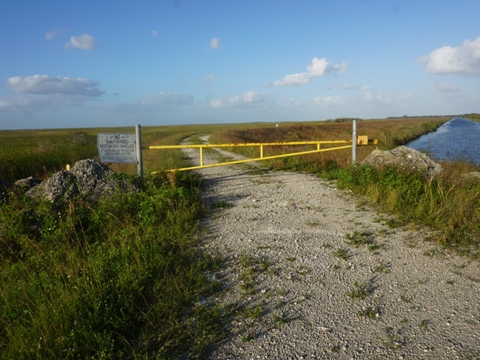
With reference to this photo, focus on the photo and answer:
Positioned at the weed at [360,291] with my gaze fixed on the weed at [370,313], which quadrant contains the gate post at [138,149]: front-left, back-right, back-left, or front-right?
back-right

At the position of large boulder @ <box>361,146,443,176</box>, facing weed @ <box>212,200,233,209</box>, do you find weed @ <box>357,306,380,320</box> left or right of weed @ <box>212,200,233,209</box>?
left

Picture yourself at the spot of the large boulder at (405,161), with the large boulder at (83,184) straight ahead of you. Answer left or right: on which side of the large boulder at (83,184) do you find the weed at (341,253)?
left

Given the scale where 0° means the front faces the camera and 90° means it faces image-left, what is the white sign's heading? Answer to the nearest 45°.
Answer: approximately 0°

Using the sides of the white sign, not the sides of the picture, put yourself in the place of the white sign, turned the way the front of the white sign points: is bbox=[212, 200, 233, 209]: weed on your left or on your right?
on your left

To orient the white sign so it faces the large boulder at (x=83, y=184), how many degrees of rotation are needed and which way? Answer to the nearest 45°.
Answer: approximately 45° to its right

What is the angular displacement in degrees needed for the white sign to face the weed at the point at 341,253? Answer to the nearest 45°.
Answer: approximately 45° to its left

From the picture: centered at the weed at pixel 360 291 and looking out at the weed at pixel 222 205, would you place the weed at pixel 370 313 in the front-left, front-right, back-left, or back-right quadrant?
back-left
